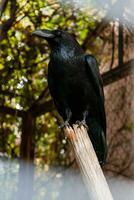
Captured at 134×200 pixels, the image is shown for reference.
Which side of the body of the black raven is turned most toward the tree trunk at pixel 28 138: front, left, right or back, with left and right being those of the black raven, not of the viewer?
right

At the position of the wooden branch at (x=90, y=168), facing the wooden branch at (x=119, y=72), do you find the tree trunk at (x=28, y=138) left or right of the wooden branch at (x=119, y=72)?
left
